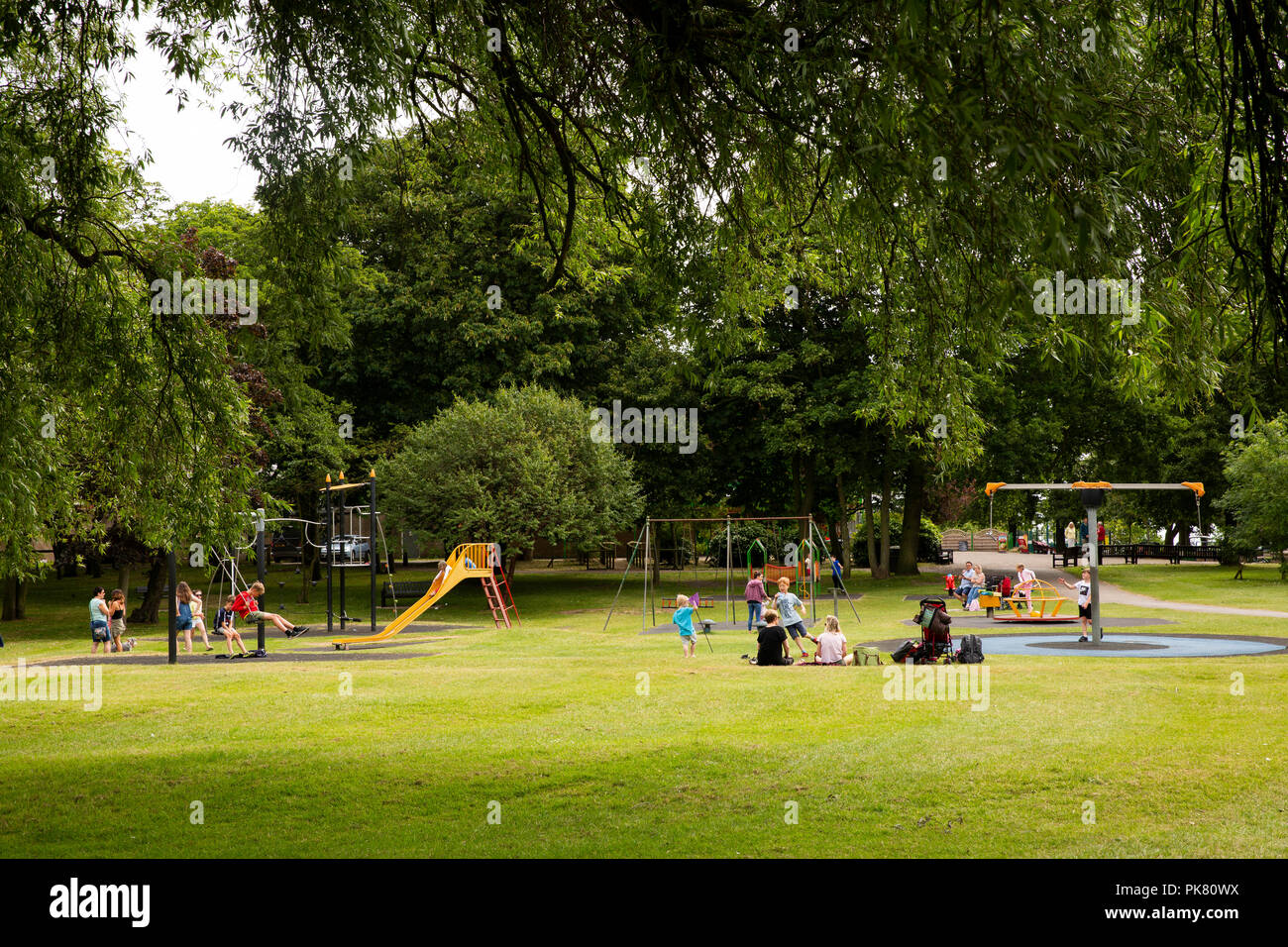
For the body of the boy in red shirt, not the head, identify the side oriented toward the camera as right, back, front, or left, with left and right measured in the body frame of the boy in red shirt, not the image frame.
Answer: right

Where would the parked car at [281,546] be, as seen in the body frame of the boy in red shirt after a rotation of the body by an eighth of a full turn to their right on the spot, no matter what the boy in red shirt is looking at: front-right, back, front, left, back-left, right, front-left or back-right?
back-left

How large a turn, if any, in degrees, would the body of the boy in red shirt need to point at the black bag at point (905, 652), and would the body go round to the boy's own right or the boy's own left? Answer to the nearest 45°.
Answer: approximately 45° to the boy's own right

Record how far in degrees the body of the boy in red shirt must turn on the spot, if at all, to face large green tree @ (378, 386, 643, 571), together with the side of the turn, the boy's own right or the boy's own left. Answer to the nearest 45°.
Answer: approximately 45° to the boy's own left

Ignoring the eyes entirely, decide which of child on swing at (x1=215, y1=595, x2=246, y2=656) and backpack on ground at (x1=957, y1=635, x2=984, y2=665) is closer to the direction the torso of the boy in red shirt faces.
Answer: the backpack on ground

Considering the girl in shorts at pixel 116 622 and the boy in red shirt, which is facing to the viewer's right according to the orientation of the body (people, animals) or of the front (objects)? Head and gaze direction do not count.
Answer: the boy in red shirt

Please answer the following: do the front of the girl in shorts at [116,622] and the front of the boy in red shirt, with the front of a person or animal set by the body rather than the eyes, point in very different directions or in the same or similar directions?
very different directions

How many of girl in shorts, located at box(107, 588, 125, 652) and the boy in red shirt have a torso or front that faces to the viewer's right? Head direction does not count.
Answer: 1
